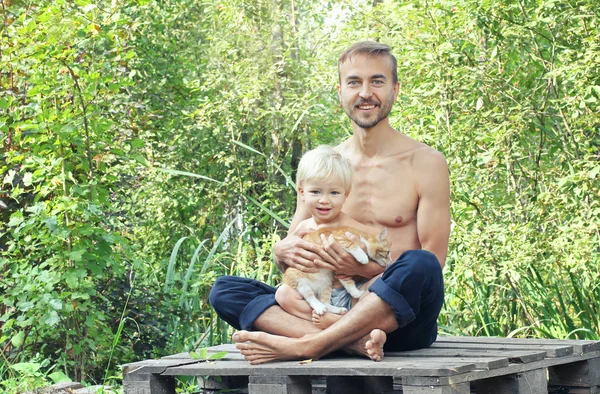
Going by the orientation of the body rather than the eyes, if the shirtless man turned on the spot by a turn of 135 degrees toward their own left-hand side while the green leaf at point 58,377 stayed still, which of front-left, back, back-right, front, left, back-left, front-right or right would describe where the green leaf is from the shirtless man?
back-left

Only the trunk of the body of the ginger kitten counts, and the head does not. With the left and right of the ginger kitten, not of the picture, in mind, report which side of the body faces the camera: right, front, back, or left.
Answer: right

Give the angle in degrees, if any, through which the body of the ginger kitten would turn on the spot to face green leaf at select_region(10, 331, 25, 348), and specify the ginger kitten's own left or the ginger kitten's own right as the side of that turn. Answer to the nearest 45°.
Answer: approximately 135° to the ginger kitten's own left

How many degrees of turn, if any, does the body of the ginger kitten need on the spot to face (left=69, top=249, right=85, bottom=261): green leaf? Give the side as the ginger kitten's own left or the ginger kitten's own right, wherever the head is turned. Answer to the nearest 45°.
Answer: approximately 135° to the ginger kitten's own left

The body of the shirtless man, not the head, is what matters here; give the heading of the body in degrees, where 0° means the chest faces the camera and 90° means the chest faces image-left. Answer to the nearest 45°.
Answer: approximately 45°

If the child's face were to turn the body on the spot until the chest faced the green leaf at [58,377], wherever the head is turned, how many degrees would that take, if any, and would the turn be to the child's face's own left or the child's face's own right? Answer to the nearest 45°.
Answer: approximately 135° to the child's face's own right

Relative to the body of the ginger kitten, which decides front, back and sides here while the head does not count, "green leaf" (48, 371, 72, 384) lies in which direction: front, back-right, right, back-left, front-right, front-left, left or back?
back-left

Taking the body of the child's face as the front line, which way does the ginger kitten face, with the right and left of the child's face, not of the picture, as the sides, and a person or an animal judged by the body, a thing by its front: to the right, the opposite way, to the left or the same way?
to the left

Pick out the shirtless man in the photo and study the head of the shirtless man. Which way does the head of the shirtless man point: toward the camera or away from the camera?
toward the camera

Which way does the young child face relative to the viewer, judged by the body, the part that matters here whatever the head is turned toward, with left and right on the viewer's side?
facing the viewer

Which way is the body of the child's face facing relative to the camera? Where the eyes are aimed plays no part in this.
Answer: toward the camera

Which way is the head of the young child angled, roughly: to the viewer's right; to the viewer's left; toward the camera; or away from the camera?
toward the camera

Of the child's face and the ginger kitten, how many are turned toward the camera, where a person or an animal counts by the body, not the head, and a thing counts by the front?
1
